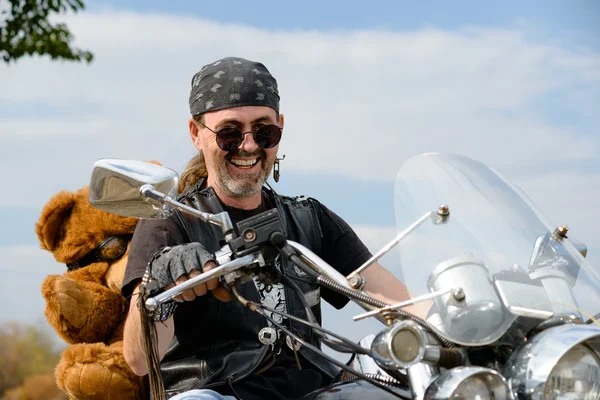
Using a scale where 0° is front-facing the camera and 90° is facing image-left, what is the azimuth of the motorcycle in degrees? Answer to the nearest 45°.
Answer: approximately 315°
